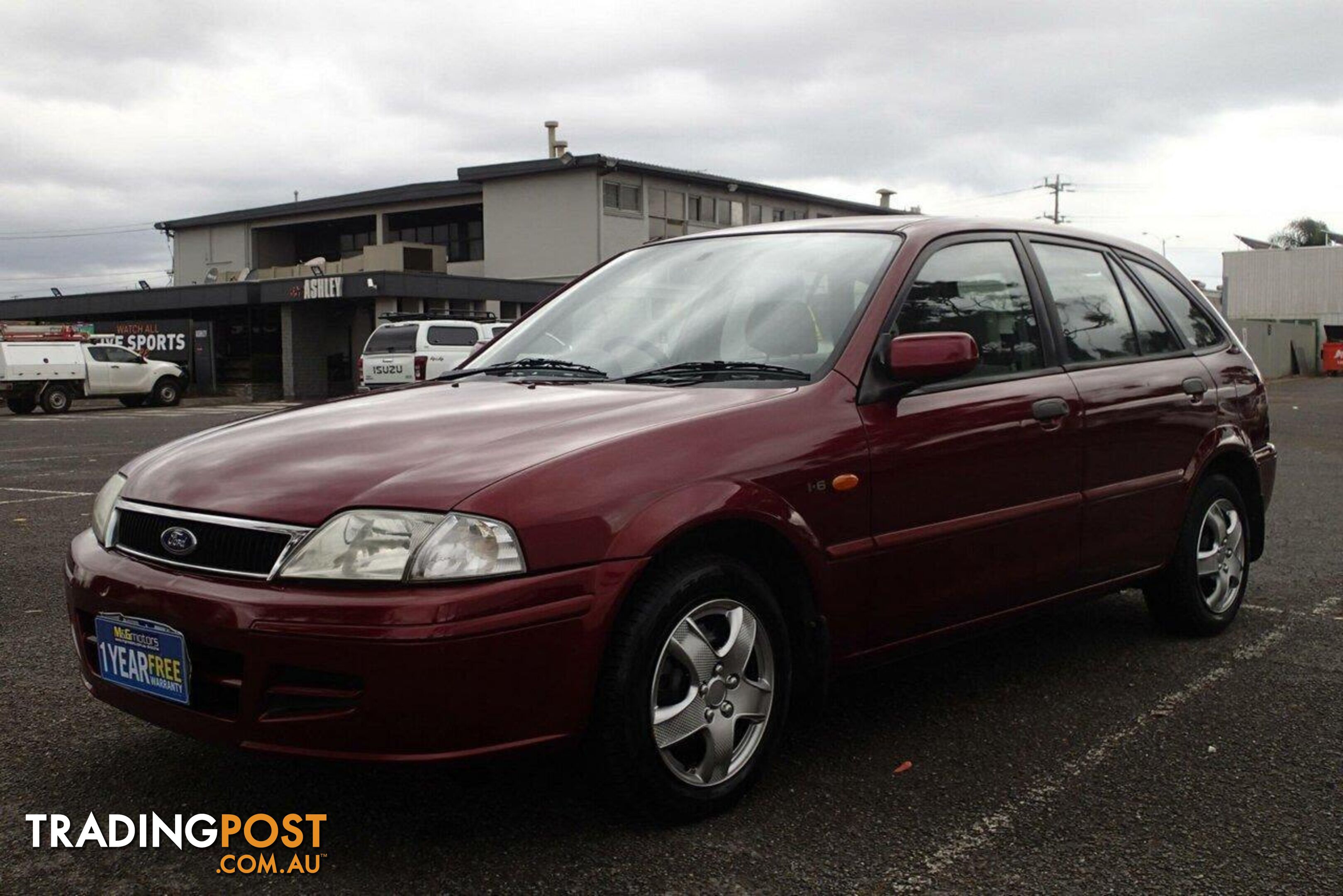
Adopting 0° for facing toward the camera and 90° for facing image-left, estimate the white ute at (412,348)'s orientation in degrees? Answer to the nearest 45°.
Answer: approximately 225°

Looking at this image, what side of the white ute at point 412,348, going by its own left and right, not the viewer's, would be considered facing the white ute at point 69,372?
left

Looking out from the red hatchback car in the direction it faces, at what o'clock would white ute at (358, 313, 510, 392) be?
The white ute is roughly at 4 o'clock from the red hatchback car.

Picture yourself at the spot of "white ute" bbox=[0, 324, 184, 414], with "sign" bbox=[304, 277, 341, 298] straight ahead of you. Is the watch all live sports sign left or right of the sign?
left

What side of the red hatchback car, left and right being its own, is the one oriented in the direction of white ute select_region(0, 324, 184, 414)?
right

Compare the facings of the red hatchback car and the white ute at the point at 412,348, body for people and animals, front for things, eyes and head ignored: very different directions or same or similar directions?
very different directions

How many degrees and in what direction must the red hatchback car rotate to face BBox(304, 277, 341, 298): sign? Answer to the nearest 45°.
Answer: approximately 135° to its right

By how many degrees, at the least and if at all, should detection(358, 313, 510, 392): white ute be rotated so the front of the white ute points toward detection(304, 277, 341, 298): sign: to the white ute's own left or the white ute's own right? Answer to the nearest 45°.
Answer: approximately 45° to the white ute's own left

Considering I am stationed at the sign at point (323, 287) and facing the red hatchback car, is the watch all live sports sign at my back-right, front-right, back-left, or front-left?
back-right
